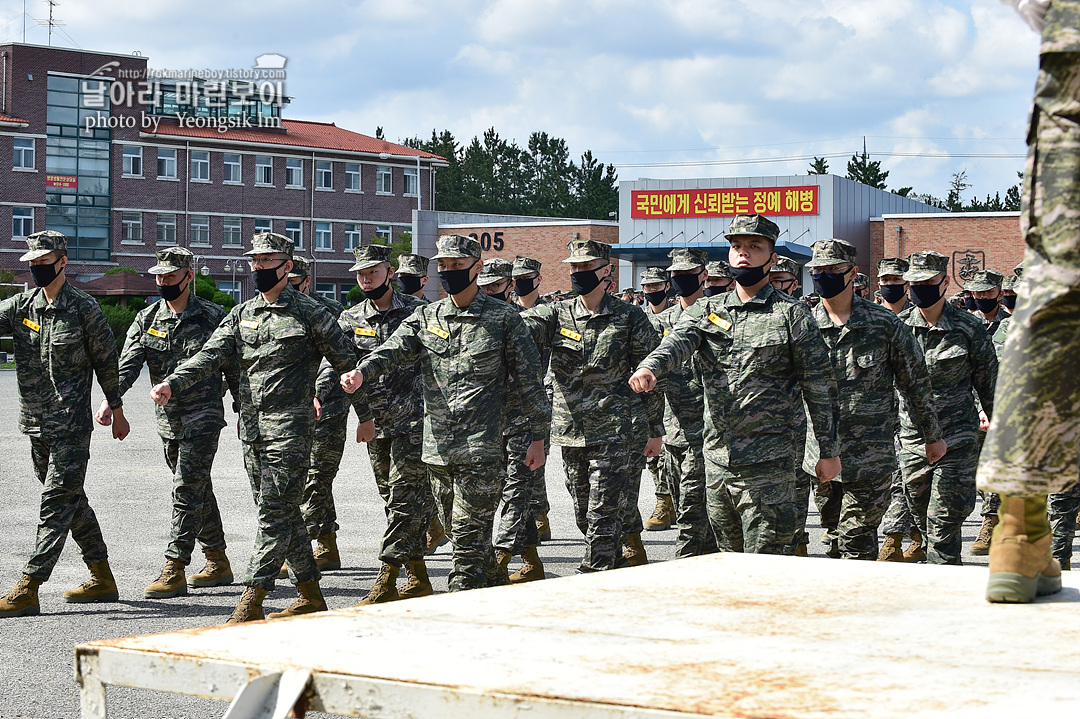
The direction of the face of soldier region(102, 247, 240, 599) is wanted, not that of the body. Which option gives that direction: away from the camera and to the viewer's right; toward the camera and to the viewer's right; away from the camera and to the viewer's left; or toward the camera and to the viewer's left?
toward the camera and to the viewer's left

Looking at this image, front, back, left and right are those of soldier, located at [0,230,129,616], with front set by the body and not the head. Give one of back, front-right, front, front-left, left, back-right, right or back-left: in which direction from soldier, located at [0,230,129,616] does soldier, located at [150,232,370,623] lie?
left

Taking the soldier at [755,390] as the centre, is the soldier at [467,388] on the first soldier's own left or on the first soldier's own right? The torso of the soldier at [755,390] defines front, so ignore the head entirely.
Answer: on the first soldier's own right

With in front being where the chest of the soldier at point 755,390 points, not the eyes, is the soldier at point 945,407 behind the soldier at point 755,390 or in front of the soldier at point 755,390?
behind

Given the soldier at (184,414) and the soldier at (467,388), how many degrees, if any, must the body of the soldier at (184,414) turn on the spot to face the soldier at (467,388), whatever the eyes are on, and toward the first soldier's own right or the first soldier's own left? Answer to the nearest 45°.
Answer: approximately 90° to the first soldier's own left

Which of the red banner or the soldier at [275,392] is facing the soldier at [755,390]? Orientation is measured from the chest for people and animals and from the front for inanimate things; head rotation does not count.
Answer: the red banner

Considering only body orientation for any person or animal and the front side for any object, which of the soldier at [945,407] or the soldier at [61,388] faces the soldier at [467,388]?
the soldier at [945,407]

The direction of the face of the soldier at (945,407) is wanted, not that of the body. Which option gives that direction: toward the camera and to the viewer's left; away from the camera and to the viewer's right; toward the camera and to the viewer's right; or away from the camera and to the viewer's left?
toward the camera and to the viewer's left

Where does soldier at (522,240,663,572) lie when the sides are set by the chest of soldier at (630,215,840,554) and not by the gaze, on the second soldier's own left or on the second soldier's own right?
on the second soldier's own right

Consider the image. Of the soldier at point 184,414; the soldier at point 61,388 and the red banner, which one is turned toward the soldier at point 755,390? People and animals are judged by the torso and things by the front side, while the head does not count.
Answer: the red banner

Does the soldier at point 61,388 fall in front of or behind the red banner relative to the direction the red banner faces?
in front
